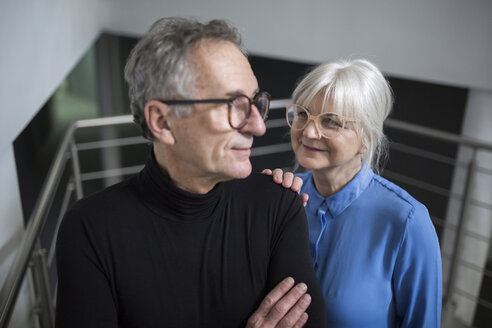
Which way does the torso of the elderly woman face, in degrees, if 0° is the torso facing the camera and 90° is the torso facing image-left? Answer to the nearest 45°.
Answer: approximately 45°

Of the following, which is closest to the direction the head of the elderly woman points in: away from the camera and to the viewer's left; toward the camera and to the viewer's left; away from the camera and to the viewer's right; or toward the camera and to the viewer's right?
toward the camera and to the viewer's left

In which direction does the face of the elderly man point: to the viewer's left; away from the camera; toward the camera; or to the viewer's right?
to the viewer's right
